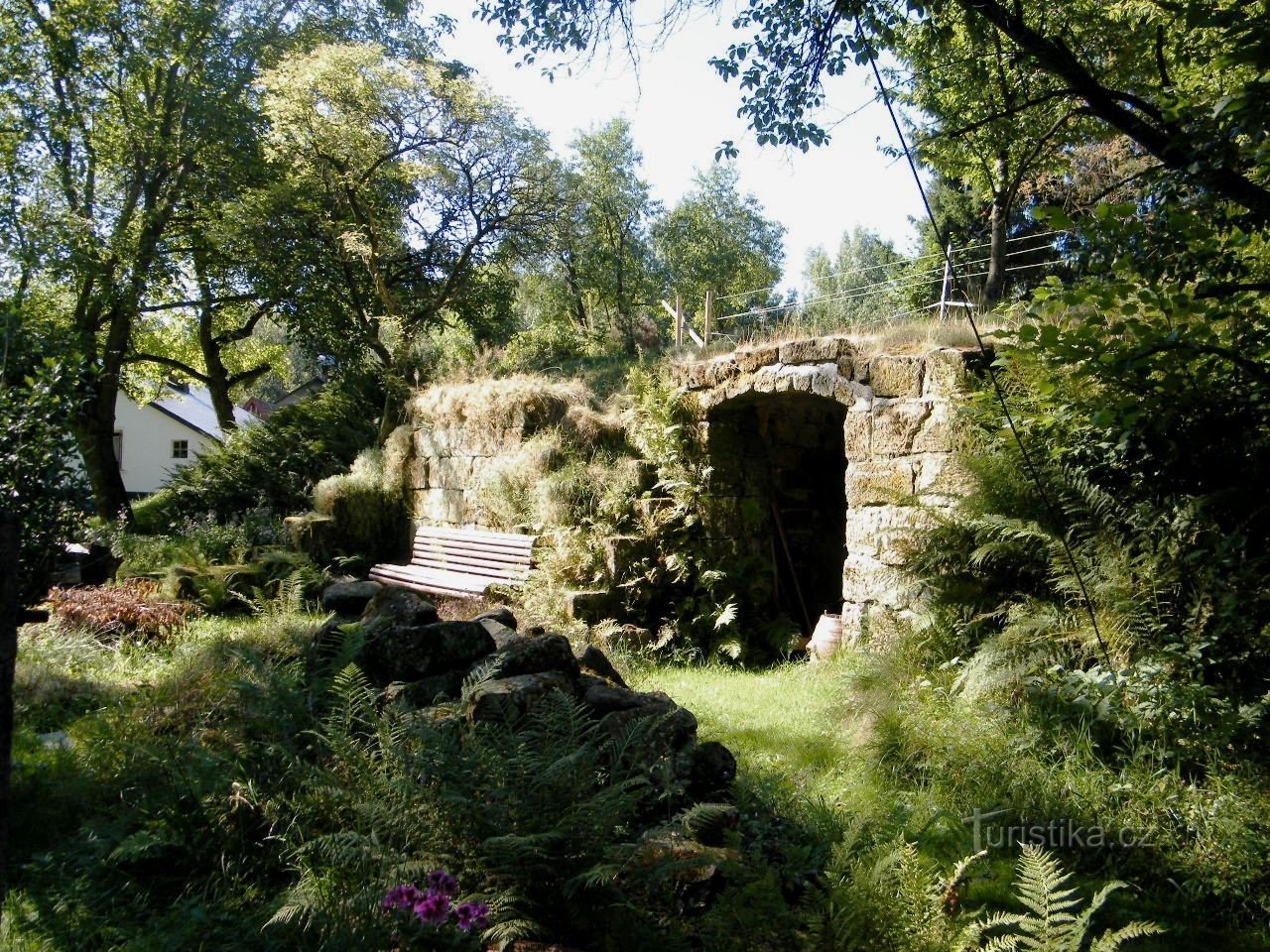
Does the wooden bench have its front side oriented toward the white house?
no

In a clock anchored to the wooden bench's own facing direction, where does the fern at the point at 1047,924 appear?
The fern is roughly at 10 o'clock from the wooden bench.

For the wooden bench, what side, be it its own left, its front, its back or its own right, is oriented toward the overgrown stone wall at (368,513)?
right

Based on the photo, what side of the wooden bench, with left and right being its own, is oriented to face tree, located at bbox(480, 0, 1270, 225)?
left

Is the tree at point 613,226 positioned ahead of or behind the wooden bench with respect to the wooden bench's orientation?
behind

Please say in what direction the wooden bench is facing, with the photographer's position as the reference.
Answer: facing the viewer and to the left of the viewer

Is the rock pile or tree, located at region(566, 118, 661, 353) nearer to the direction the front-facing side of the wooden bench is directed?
the rock pile

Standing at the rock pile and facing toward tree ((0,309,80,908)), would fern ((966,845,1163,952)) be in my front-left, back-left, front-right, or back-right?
back-left

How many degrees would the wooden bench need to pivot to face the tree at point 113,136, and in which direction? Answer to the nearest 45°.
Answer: approximately 90° to its right

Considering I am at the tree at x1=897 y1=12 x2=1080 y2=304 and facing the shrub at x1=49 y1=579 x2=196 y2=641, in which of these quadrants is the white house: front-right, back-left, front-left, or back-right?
front-right

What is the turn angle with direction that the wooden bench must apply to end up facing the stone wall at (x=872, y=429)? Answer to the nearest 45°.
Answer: approximately 90° to its left

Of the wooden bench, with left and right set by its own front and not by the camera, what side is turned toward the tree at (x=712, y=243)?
back

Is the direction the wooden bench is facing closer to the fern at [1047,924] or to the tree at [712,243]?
the fern
